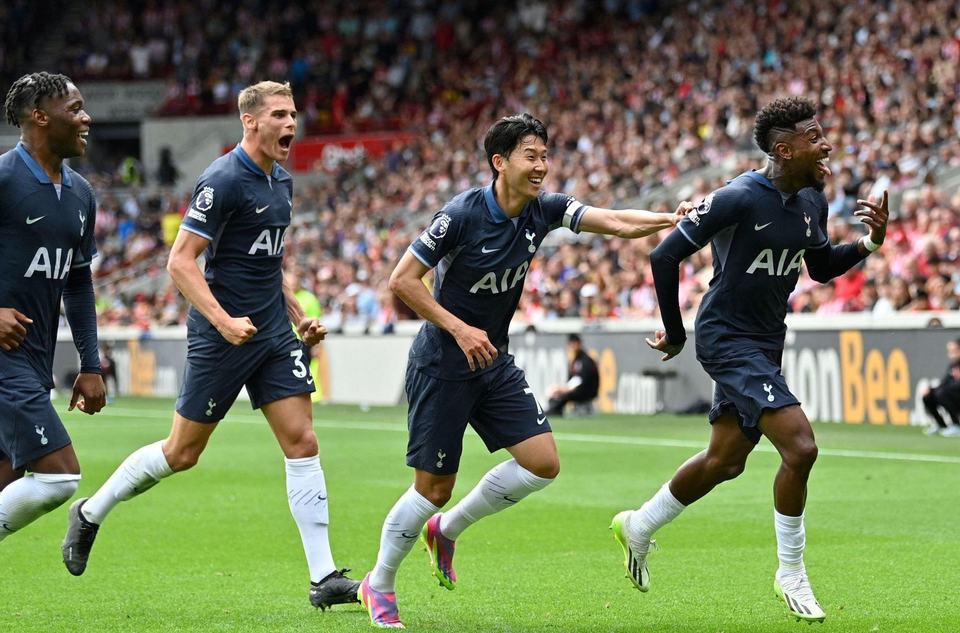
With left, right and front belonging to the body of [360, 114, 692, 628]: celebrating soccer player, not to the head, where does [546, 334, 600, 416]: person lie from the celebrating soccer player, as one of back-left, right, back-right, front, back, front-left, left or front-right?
back-left

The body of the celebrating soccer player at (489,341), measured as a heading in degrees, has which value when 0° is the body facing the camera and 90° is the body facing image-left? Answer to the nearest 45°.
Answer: approximately 315°

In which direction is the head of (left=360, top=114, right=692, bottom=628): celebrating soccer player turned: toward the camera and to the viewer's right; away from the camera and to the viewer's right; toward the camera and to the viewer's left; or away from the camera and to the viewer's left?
toward the camera and to the viewer's right

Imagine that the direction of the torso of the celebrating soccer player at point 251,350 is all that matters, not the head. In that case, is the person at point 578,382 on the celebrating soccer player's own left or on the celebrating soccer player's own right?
on the celebrating soccer player's own left

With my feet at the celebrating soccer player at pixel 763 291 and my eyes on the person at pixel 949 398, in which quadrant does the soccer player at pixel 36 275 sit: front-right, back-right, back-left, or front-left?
back-left

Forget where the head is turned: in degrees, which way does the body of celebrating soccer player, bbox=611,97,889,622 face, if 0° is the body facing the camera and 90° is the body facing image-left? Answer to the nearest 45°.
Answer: approximately 315°

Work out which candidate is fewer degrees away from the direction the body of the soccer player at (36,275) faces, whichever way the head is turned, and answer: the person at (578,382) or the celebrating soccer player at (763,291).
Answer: the celebrating soccer player

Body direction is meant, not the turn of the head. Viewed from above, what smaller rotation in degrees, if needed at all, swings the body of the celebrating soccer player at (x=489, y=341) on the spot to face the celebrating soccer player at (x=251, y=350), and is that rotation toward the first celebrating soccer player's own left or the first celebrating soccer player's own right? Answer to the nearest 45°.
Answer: approximately 135° to the first celebrating soccer player's own right

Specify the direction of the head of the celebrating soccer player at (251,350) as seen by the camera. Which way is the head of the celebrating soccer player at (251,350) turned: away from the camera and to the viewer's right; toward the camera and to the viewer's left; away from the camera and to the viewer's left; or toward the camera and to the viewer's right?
toward the camera and to the viewer's right
